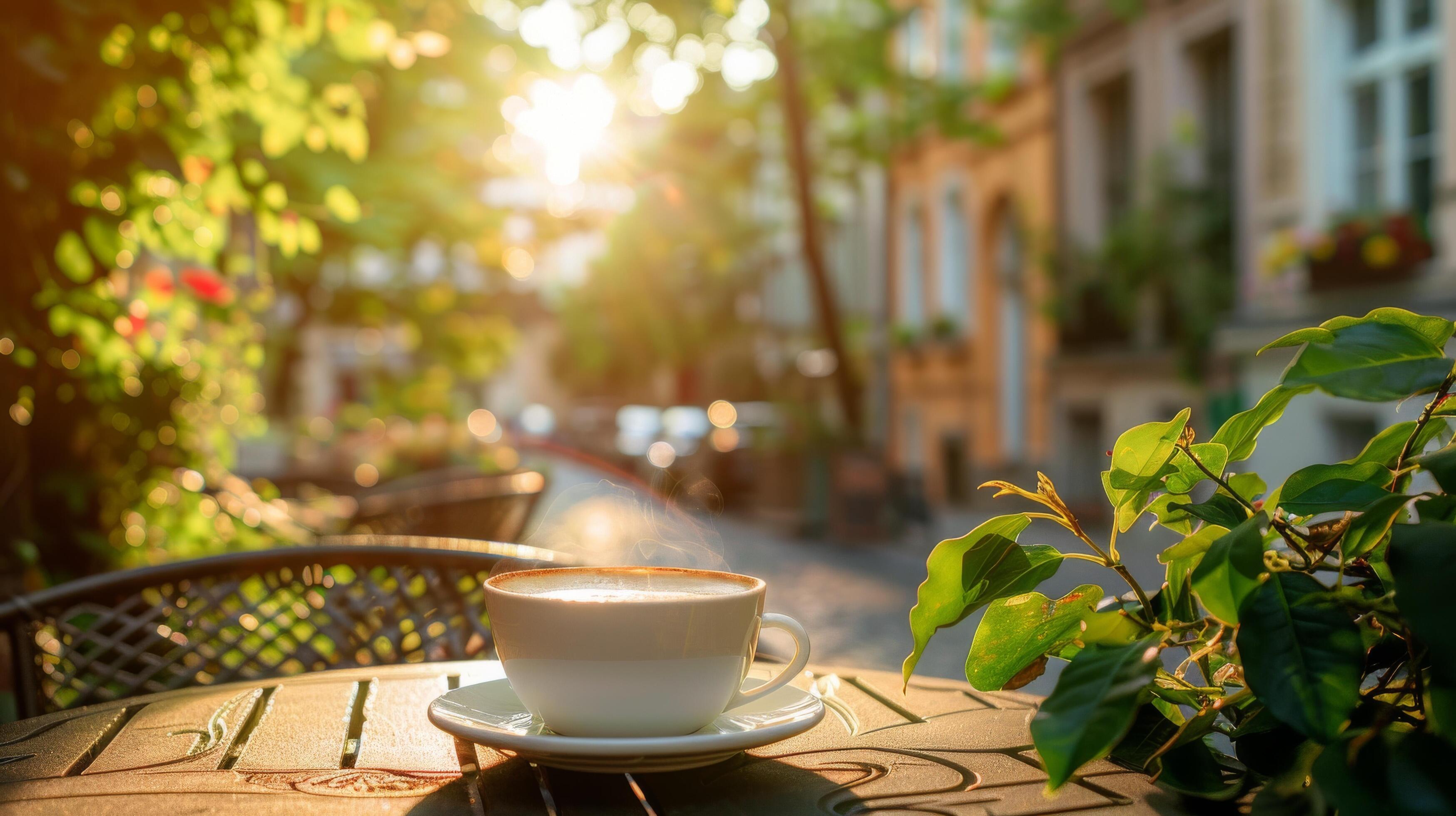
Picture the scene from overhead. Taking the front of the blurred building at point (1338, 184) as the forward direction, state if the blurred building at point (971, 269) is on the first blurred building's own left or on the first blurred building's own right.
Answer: on the first blurred building's own right

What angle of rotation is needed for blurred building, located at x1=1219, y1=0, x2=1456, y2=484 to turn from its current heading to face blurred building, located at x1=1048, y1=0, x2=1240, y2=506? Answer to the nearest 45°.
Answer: approximately 90° to its right

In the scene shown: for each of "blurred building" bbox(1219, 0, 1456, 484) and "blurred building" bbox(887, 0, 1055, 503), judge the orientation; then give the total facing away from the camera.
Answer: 0

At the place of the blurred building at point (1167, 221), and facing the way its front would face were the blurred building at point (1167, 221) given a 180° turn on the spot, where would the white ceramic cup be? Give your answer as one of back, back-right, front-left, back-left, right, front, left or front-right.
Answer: back-right

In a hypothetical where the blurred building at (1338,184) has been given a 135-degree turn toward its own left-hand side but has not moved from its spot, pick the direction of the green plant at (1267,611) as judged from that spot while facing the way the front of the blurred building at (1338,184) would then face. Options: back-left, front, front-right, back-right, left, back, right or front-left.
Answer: right

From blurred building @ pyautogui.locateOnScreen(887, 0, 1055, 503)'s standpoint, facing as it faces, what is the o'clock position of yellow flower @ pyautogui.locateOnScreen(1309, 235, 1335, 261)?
The yellow flower is roughly at 10 o'clock from the blurred building.

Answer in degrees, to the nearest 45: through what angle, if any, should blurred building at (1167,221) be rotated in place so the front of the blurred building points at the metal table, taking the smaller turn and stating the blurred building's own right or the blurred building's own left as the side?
approximately 45° to the blurred building's own left

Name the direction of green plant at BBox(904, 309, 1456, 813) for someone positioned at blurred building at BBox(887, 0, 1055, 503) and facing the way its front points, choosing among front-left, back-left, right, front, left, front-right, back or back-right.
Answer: front-left

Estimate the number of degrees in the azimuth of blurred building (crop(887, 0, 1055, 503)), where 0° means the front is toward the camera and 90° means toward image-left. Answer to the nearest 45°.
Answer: approximately 45°

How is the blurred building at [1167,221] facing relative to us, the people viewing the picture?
facing the viewer and to the left of the viewer

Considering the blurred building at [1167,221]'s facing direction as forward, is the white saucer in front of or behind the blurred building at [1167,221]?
in front
